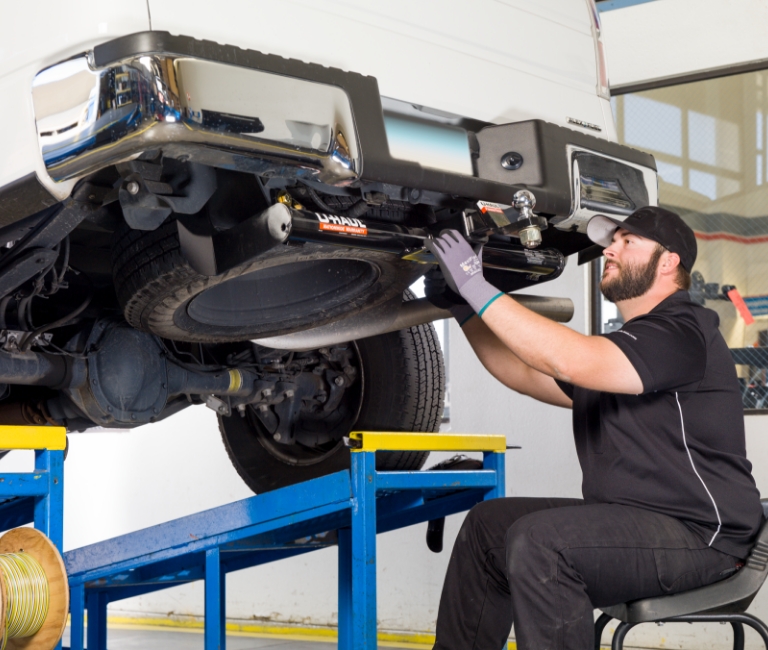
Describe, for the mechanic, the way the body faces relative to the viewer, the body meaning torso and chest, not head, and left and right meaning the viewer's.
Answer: facing to the left of the viewer

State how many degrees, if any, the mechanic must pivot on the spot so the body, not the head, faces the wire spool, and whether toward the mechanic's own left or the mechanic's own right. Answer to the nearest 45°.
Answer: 0° — they already face it

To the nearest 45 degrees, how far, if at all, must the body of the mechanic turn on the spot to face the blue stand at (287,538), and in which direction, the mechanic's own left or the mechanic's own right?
approximately 45° to the mechanic's own right
